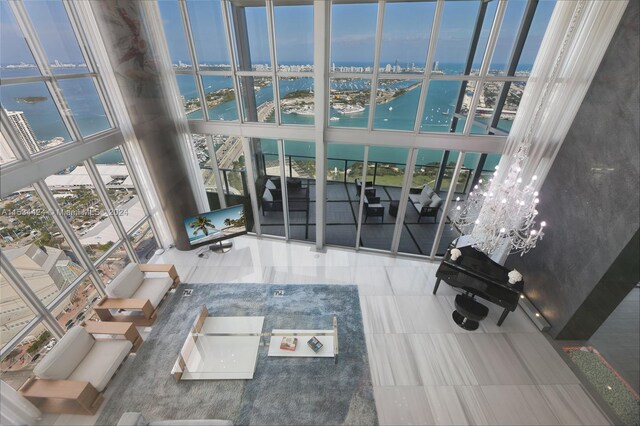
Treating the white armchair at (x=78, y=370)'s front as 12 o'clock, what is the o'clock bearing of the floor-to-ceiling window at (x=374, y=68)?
The floor-to-ceiling window is roughly at 11 o'clock from the white armchair.

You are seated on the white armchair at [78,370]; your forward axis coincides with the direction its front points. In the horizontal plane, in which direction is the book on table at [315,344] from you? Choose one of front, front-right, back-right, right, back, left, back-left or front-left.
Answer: front

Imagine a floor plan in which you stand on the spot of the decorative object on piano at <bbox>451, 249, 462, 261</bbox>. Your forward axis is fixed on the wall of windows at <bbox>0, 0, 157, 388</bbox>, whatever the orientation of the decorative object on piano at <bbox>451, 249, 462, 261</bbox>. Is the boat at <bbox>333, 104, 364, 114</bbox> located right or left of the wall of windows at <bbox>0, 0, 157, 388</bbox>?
right

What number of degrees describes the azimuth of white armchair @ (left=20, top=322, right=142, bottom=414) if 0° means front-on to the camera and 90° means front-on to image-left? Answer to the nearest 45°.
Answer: approximately 315°

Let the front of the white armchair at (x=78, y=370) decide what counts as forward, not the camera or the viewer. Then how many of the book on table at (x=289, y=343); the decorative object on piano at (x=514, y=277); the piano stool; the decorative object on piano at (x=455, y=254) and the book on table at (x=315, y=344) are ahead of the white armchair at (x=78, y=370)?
5

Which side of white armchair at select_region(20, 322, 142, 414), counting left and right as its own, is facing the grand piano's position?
front

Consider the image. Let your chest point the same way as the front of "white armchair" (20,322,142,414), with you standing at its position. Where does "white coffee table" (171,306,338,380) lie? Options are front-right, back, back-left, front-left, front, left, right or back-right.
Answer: front

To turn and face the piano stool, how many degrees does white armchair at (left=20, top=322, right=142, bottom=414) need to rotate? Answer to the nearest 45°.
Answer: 0° — it already faces it

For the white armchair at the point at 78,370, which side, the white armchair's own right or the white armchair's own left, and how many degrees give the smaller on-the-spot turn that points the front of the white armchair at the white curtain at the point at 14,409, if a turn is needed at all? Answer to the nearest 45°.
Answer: approximately 135° to the white armchair's own right

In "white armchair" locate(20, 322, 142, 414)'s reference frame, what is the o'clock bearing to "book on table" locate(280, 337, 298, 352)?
The book on table is roughly at 12 o'clock from the white armchair.

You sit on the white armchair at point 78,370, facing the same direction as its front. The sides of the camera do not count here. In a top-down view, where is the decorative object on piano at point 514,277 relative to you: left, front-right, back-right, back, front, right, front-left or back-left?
front
